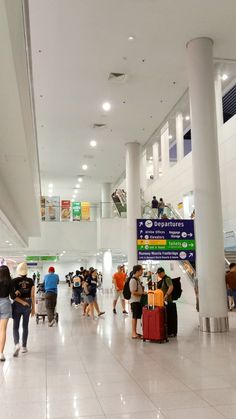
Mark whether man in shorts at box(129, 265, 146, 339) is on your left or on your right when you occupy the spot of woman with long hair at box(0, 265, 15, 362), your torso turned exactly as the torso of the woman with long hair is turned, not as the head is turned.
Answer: on your right

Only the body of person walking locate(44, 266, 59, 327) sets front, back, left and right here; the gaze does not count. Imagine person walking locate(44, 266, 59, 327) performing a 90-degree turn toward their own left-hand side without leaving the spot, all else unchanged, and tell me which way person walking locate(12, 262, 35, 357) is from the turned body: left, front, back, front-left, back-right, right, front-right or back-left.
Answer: left

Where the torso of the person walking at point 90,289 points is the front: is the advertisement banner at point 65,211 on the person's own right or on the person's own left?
on the person's own left

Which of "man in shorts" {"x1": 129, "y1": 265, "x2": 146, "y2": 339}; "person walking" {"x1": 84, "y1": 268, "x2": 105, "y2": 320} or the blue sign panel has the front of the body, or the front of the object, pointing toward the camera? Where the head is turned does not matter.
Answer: the blue sign panel

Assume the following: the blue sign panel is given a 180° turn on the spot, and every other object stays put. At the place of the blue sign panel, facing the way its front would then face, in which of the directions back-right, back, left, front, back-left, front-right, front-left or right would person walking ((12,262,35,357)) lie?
back-left

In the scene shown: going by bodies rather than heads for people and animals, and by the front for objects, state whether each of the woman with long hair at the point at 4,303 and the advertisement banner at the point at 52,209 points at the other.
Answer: yes

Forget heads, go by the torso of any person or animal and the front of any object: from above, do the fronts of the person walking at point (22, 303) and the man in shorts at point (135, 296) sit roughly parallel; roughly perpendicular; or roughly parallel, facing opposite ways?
roughly perpendicular

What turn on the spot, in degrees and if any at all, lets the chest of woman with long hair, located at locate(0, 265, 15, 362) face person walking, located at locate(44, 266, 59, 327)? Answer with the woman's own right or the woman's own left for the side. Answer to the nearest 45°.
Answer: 0° — they already face them

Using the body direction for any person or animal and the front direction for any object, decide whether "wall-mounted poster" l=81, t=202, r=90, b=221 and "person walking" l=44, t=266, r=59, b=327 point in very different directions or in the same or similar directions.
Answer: very different directions

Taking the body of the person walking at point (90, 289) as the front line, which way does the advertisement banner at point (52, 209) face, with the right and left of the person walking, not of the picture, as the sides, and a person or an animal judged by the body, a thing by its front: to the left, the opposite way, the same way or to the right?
to the right

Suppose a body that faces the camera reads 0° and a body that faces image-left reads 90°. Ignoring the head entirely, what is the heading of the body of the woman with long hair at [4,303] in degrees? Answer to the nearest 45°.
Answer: approximately 180°

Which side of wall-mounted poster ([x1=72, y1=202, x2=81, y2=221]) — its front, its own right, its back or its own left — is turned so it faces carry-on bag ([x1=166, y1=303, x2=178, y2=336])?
front

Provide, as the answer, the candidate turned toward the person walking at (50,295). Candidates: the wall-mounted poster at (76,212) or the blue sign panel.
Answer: the wall-mounted poster

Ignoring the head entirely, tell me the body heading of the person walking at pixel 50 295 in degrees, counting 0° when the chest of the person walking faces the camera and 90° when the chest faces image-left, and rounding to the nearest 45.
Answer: approximately 180°

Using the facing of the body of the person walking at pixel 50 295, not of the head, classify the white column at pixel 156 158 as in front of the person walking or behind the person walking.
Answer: in front
